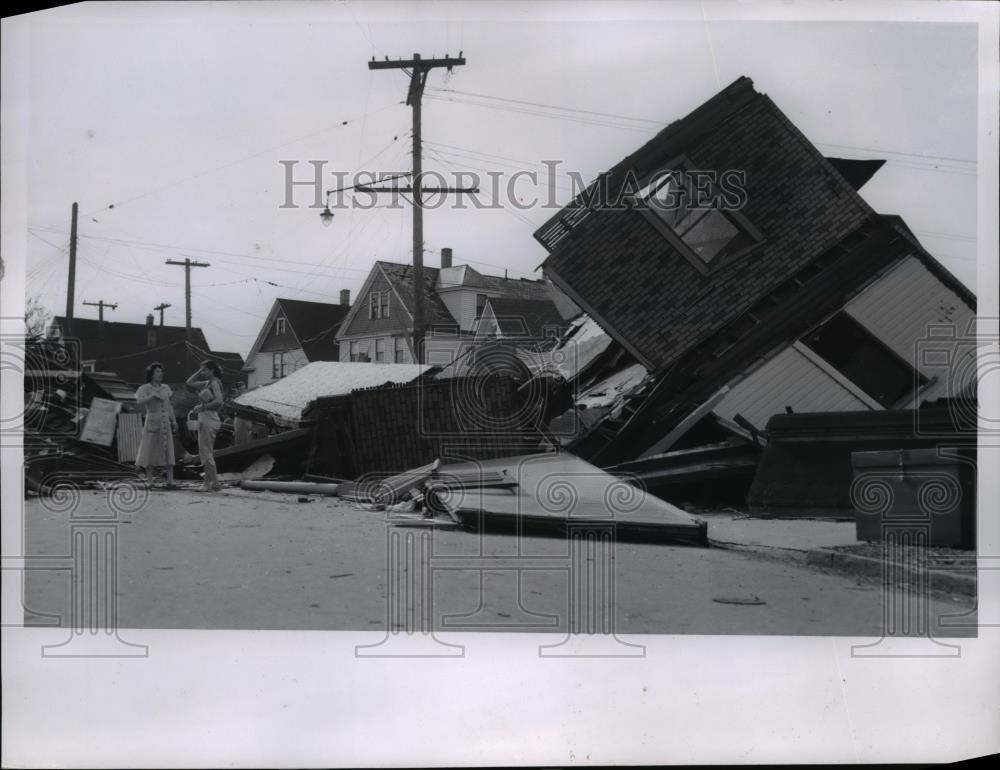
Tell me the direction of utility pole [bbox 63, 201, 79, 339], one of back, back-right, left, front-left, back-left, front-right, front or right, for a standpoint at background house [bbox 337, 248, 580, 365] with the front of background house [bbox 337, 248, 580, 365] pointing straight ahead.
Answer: front-right

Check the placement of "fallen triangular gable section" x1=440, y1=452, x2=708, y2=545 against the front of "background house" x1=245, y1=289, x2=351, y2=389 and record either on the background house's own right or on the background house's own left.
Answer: on the background house's own left

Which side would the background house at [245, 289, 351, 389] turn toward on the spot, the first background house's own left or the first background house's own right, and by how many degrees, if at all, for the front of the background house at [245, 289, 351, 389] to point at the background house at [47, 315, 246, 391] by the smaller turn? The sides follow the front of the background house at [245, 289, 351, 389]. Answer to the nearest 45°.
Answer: approximately 45° to the first background house's own right

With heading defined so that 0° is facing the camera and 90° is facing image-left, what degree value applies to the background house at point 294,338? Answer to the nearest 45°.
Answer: approximately 45°

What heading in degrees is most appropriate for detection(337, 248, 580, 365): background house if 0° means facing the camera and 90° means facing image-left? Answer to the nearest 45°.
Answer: approximately 45°

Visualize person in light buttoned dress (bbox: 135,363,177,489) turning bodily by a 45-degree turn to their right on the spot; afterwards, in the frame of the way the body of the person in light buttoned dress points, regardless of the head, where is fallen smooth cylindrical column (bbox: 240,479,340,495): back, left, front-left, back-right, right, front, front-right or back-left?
left
